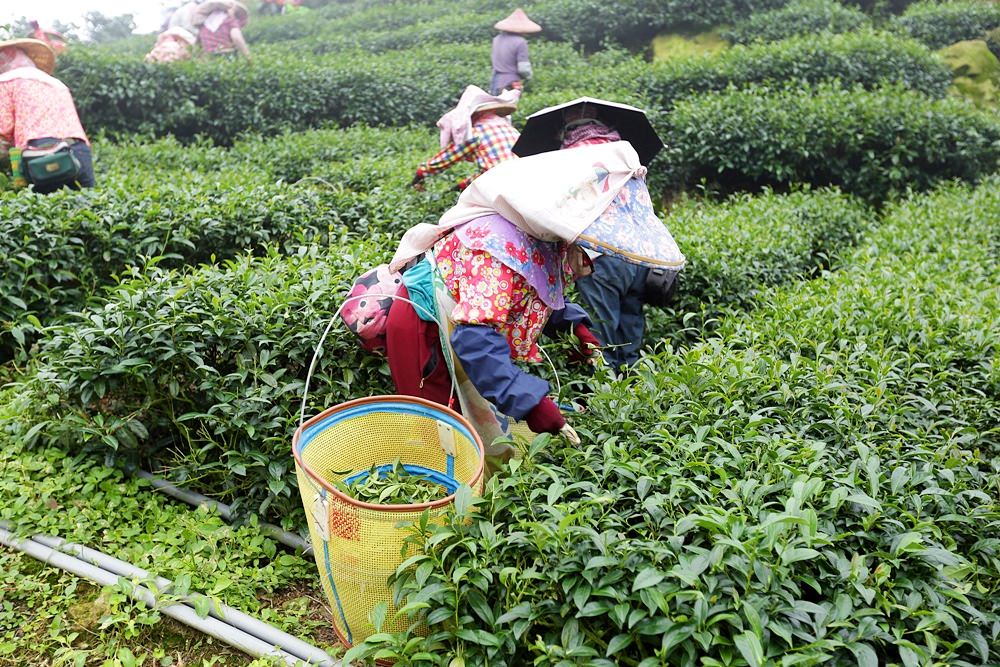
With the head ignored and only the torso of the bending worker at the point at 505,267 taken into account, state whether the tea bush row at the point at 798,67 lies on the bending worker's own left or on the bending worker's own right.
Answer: on the bending worker's own left

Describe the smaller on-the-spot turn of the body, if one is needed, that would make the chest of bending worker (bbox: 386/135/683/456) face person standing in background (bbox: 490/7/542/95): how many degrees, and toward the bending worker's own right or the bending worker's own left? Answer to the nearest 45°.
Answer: approximately 90° to the bending worker's own left

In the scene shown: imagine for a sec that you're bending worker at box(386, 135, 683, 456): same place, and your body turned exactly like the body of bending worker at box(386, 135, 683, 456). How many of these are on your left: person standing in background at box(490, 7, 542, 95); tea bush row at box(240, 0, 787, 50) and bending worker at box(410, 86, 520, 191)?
3

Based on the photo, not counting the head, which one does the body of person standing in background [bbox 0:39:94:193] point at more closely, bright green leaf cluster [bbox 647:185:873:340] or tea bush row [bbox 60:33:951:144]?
the tea bush row

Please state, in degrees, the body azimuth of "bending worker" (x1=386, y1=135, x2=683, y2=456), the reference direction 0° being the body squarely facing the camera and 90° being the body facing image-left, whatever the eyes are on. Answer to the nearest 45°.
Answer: approximately 270°
